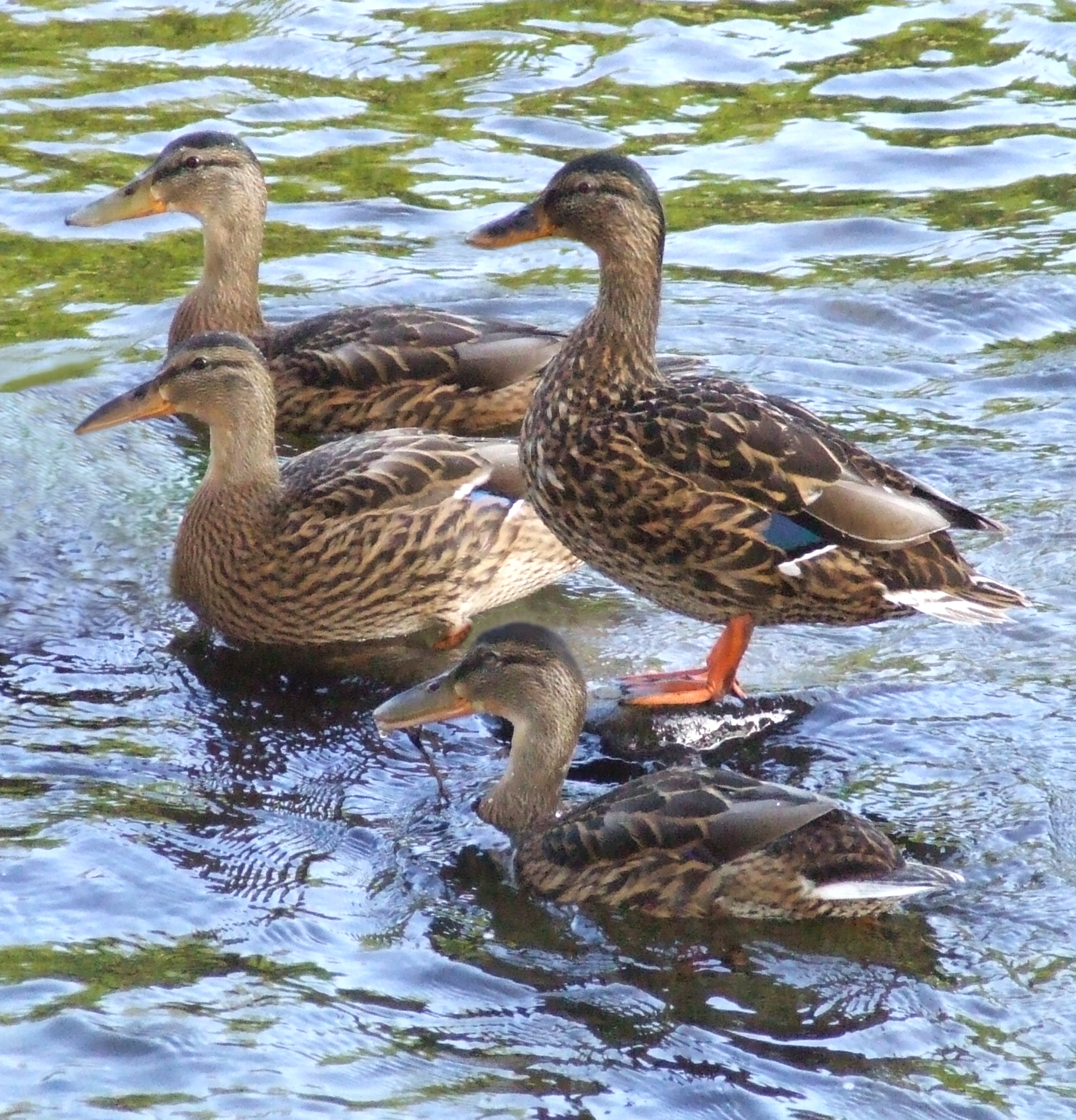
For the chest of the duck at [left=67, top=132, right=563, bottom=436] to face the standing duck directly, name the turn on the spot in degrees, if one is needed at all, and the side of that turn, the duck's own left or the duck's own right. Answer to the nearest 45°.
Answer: approximately 90° to the duck's own left

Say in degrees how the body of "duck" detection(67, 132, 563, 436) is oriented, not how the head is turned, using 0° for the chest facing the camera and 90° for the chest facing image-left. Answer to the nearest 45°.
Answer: approximately 90°

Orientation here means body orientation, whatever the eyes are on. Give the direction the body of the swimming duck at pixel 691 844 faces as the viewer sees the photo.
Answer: to the viewer's left

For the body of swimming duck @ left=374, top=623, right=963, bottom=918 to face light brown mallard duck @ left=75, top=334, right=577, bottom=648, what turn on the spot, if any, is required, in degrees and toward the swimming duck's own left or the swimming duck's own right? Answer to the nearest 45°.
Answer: approximately 45° to the swimming duck's own right

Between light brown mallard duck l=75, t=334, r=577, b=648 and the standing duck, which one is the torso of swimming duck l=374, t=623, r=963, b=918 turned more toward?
the light brown mallard duck

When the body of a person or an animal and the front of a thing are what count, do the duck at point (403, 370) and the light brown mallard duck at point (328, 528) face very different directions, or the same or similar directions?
same or similar directions

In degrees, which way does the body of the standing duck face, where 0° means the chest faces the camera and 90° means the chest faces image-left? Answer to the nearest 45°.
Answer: approximately 90°

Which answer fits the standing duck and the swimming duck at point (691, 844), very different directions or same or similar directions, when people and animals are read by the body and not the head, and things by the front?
same or similar directions

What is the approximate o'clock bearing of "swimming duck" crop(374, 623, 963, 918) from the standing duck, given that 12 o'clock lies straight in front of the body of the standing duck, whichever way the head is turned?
The swimming duck is roughly at 9 o'clock from the standing duck.

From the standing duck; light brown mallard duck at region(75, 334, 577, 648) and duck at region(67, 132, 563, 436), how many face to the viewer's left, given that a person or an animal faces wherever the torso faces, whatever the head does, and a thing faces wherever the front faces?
3

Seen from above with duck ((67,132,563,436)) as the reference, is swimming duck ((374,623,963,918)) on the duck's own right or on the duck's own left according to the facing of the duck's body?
on the duck's own left

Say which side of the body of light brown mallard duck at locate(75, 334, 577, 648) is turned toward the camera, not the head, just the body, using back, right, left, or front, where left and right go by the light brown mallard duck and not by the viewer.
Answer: left

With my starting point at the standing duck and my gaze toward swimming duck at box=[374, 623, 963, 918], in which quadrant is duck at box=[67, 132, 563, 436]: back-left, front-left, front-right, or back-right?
back-right

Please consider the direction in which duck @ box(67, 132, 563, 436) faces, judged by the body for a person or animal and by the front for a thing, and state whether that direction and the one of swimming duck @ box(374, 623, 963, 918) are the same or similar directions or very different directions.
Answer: same or similar directions

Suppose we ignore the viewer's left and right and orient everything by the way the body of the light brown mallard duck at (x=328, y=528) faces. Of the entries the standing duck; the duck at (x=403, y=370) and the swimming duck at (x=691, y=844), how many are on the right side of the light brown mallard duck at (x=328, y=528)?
1
